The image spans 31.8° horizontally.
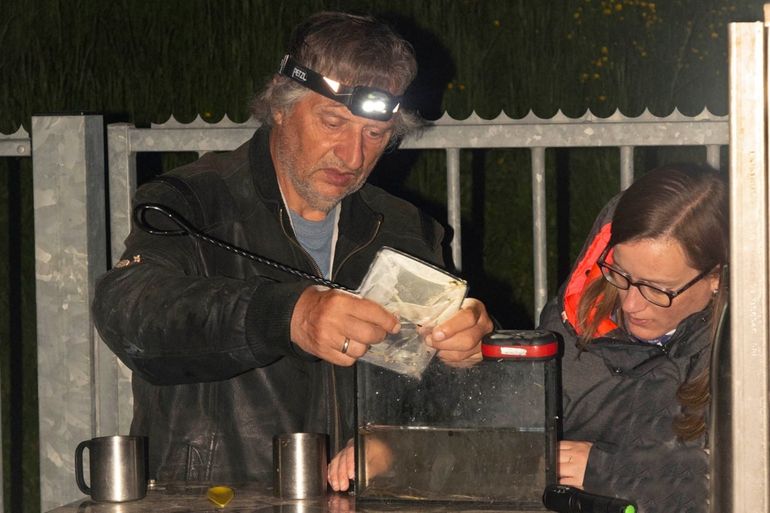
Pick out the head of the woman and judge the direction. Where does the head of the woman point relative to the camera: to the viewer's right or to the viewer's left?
to the viewer's left

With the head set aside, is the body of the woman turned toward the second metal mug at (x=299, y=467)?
yes

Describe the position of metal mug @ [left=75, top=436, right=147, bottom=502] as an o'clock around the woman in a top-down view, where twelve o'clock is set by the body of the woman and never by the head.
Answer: The metal mug is roughly at 12 o'clock from the woman.

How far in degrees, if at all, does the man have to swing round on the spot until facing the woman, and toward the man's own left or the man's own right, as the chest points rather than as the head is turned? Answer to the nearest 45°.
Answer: approximately 45° to the man's own left

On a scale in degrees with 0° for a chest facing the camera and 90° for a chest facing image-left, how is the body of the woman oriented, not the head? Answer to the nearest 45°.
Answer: approximately 45°

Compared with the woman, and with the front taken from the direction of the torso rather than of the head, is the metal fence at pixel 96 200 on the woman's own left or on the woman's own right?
on the woman's own right

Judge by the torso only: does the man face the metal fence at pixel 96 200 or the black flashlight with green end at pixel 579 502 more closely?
the black flashlight with green end

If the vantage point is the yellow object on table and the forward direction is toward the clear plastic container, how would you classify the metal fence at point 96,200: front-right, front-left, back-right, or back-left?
back-left

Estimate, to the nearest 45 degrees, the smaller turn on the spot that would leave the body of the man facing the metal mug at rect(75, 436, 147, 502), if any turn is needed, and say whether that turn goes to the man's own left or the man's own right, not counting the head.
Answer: approximately 45° to the man's own right

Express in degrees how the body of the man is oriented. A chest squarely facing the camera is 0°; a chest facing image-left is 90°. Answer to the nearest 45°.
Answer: approximately 315°
